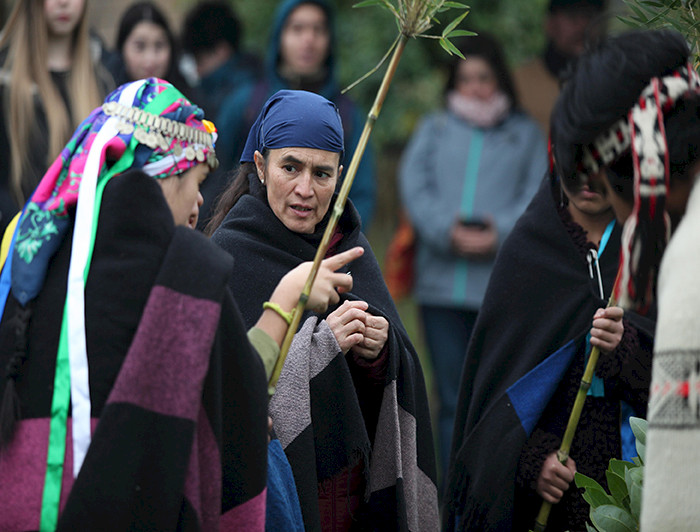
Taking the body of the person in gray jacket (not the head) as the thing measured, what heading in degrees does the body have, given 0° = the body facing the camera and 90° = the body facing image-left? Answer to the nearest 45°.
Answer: approximately 0°

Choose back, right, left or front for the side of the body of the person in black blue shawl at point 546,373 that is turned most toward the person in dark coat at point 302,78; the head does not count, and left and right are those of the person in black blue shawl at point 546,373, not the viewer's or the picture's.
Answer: back

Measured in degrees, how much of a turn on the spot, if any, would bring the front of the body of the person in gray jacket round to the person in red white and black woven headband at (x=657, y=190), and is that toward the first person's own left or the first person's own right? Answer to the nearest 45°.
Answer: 0° — they already face them

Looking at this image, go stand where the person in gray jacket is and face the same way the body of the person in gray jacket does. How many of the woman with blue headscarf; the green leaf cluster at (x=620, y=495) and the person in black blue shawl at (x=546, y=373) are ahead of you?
3

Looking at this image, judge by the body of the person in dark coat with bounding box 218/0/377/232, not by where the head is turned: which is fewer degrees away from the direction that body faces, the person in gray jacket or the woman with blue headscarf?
the woman with blue headscarf

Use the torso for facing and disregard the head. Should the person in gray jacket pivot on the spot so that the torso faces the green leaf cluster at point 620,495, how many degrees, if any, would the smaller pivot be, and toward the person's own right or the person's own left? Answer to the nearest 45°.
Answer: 0° — they already face it

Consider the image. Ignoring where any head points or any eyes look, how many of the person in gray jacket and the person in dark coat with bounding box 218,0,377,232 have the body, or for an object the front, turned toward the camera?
2

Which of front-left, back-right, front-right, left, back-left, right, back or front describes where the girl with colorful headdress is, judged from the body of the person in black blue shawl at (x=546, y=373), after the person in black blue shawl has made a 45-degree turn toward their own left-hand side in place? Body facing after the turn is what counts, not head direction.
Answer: back-right

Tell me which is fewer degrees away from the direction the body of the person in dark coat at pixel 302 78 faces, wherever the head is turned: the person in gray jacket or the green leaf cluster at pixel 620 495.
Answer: the green leaf cluster

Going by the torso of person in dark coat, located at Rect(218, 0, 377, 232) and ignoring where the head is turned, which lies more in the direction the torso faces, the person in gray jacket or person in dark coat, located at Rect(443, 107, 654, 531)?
the person in dark coat
